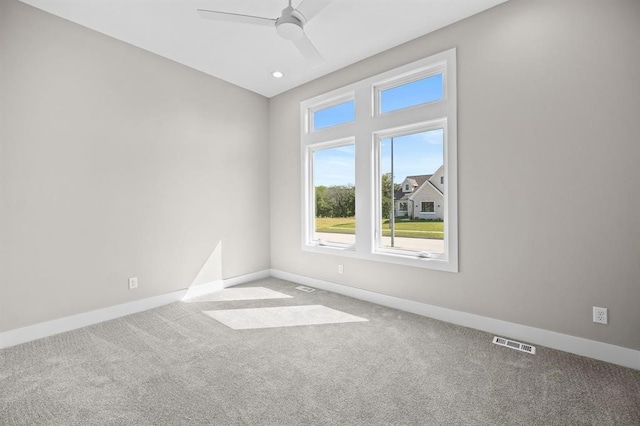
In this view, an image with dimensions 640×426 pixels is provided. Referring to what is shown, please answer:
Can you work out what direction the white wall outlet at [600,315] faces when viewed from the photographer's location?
facing the viewer

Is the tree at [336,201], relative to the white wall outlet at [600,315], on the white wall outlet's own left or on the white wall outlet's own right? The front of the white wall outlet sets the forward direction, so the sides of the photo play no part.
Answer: on the white wall outlet's own right

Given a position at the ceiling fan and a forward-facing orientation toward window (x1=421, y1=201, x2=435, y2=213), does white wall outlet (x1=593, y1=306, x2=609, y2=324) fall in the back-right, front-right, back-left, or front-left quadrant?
front-right

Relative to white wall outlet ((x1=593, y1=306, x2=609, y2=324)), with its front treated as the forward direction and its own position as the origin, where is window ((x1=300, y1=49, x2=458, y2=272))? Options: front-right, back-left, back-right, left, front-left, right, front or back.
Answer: right

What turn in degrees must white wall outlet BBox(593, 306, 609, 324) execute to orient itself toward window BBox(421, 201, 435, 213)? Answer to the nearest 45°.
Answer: approximately 90° to its right

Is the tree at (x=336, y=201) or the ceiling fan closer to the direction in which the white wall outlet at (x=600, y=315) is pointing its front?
the ceiling fan

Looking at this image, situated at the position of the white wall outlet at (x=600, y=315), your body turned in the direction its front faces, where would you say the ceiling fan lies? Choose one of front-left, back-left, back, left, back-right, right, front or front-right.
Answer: front-right

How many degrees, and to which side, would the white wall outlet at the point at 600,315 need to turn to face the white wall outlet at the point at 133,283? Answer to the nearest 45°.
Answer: approximately 45° to its right
